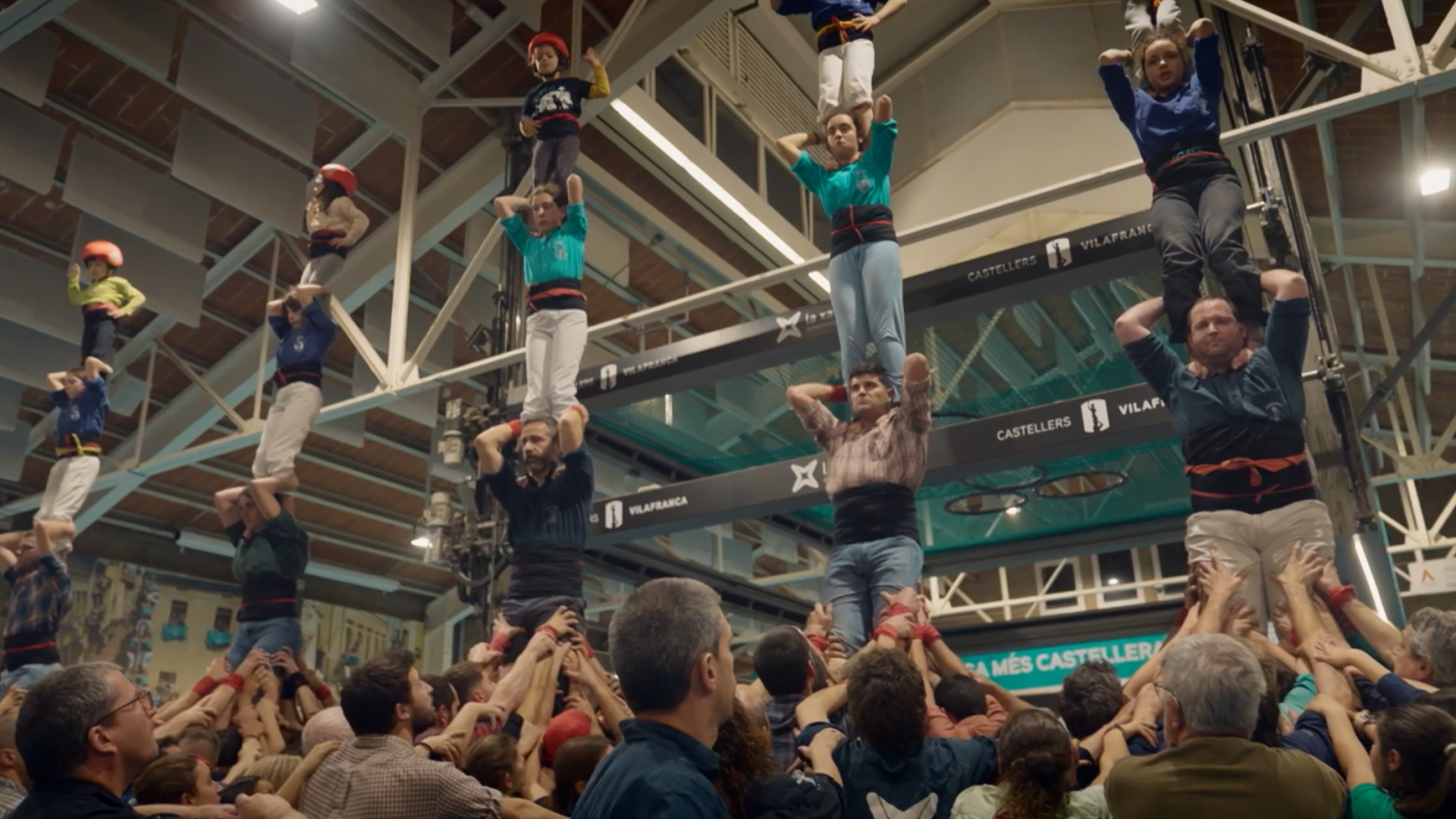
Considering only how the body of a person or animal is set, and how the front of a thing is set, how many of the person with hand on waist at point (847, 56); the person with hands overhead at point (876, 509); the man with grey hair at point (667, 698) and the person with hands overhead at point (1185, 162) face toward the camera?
3

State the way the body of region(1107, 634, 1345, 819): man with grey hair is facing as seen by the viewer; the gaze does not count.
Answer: away from the camera

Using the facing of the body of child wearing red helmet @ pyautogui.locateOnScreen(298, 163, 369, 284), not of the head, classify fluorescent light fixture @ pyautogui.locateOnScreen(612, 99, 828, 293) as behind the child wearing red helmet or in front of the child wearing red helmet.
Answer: behind

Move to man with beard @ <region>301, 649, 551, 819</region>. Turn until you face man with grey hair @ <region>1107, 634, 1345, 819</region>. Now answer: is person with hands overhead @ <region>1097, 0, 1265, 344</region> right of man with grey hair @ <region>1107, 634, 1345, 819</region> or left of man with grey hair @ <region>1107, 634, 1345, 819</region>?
left

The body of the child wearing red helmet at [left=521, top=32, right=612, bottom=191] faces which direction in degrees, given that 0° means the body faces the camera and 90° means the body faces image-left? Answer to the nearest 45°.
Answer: approximately 0°

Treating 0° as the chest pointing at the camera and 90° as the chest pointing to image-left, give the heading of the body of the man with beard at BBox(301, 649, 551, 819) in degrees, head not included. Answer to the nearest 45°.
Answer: approximately 225°

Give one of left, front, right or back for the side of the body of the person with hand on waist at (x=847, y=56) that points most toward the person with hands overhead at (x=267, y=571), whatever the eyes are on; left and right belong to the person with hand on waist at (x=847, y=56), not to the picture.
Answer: right

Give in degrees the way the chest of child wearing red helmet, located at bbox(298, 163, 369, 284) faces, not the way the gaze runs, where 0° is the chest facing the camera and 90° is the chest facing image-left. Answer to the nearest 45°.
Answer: approximately 45°

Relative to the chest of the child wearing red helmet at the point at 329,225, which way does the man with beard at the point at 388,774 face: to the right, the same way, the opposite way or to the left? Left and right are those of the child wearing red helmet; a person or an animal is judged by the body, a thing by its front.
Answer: the opposite way

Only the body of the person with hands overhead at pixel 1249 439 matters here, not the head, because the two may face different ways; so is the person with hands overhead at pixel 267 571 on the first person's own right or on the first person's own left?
on the first person's own right

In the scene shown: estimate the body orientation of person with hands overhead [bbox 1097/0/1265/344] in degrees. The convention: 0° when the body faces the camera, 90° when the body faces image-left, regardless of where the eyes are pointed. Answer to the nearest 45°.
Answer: approximately 0°
